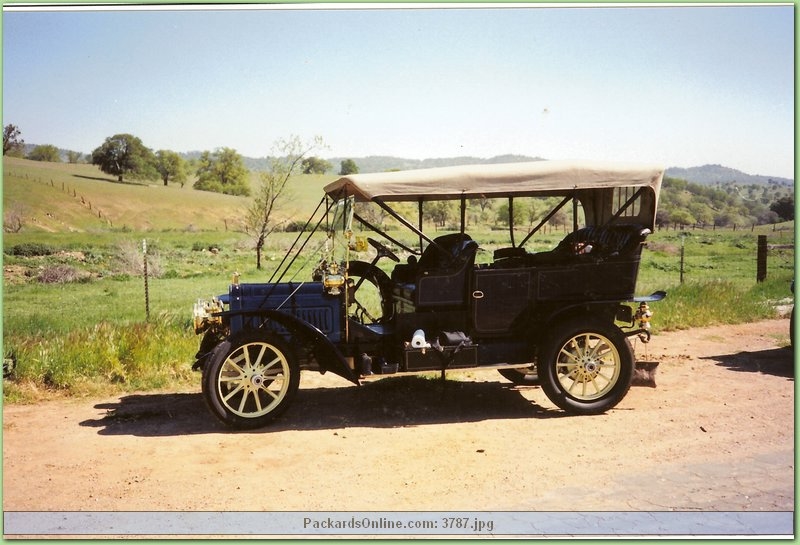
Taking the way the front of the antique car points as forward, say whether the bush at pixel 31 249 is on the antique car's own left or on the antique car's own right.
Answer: on the antique car's own right

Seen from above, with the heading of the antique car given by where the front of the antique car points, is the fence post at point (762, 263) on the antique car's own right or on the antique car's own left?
on the antique car's own right

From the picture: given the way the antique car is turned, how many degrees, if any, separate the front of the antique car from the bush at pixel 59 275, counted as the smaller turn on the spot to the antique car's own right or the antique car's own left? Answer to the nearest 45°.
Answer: approximately 45° to the antique car's own right

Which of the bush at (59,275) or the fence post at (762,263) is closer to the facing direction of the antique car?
the bush

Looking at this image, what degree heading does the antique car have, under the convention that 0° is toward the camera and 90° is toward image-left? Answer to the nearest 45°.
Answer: approximately 90°
